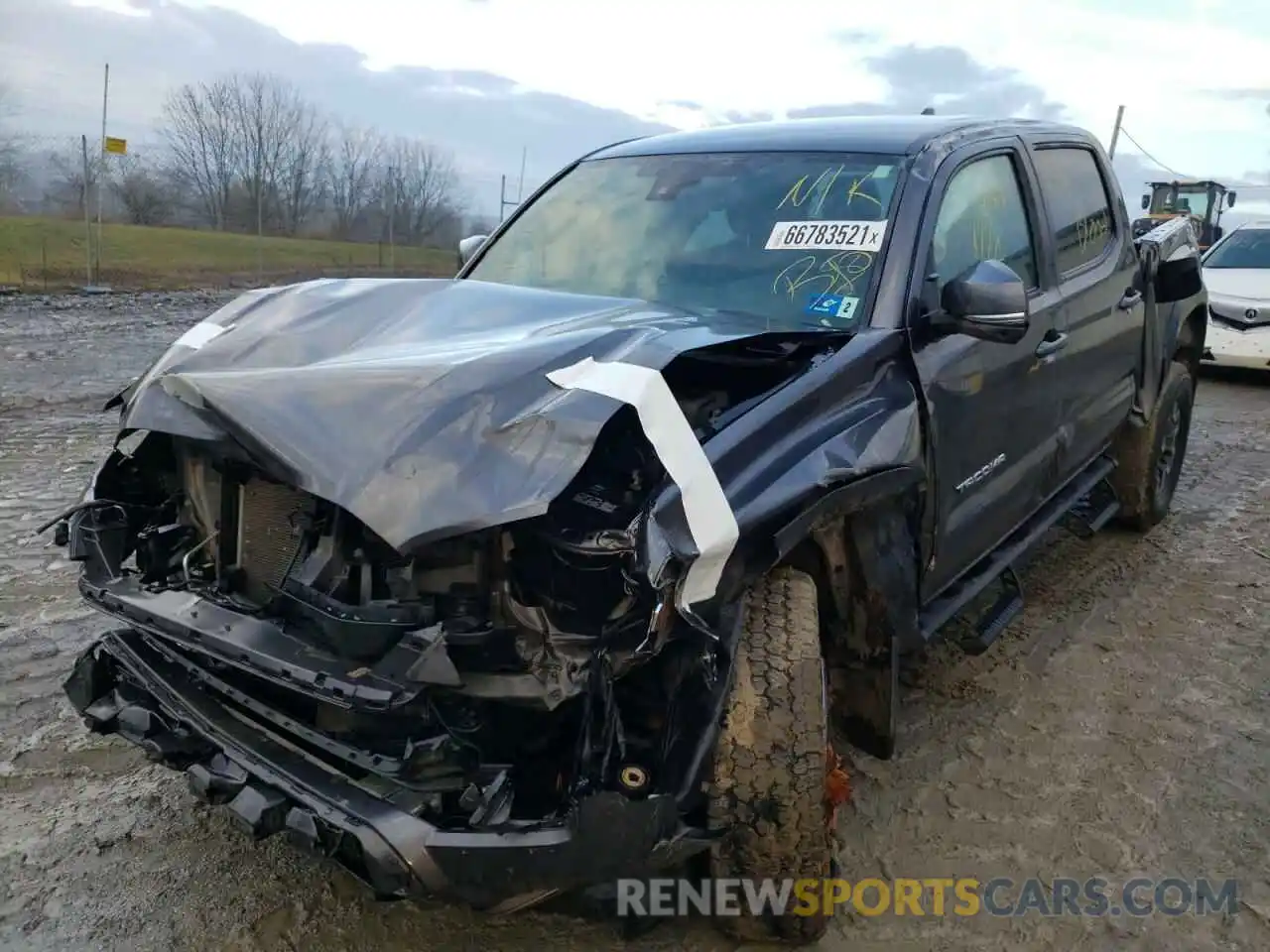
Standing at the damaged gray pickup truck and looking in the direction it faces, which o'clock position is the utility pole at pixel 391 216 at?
The utility pole is roughly at 4 o'clock from the damaged gray pickup truck.

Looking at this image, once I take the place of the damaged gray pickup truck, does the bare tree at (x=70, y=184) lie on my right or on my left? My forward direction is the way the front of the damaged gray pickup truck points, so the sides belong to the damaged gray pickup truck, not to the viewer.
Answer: on my right

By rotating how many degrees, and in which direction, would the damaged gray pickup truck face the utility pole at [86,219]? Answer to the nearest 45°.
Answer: approximately 90° to its right

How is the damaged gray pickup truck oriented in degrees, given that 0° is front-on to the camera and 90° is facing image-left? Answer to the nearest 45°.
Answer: approximately 45°

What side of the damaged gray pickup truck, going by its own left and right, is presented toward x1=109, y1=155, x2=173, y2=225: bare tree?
right
